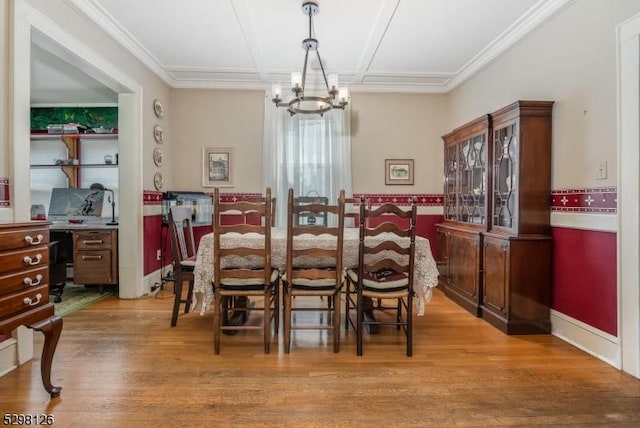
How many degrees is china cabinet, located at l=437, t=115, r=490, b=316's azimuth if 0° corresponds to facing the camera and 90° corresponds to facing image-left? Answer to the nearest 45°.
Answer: approximately 45°

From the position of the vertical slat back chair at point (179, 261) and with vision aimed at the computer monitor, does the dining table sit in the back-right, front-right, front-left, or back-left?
back-right

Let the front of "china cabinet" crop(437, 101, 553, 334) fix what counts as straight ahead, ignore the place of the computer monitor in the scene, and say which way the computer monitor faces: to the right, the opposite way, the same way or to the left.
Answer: to the left

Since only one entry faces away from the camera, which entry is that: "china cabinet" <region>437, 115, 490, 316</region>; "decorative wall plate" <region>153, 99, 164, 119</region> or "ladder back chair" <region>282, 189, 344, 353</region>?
the ladder back chair

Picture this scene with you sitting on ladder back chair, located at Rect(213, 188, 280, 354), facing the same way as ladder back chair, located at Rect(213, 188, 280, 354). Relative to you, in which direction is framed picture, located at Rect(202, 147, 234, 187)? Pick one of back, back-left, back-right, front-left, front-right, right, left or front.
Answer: front

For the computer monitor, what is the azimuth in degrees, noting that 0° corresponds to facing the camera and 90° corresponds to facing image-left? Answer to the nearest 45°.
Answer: approximately 0°

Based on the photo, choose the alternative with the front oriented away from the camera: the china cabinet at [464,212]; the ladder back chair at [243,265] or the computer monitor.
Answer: the ladder back chair

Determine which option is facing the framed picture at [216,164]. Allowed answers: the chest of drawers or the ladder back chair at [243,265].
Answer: the ladder back chair

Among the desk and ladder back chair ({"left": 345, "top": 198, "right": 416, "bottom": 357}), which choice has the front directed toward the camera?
the desk

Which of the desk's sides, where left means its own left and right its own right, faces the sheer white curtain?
left

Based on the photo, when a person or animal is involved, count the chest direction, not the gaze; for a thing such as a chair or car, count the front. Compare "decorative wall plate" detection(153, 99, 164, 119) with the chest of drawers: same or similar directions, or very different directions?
same or similar directions

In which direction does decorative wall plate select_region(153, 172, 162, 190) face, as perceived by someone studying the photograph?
facing the viewer and to the right of the viewer

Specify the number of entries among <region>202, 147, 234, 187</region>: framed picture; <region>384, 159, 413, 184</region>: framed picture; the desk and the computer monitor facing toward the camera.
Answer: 4

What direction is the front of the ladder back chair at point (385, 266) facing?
away from the camera

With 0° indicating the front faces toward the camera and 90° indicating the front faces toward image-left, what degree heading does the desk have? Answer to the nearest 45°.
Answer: approximately 0°

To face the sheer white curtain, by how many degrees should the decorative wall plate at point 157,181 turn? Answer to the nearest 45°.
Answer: approximately 45° to its left

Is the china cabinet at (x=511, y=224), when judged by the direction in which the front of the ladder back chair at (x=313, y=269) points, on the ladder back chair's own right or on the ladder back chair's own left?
on the ladder back chair's own right
